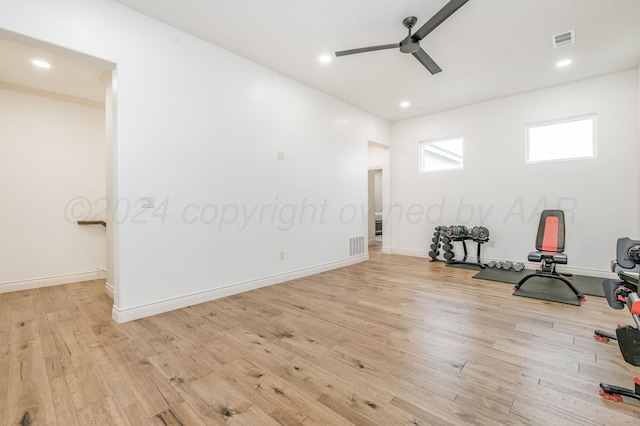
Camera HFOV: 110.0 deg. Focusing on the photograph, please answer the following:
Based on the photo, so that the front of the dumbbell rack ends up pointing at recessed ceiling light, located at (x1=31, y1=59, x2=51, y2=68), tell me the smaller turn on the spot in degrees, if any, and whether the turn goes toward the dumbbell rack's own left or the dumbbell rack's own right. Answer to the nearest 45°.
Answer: approximately 45° to the dumbbell rack's own right

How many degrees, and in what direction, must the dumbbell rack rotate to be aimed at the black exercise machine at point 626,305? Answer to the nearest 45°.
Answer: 0° — it already faces it

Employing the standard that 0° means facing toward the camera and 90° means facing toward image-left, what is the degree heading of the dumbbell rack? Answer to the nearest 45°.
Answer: approximately 0°

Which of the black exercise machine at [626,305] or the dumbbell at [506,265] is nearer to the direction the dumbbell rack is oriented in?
the black exercise machine

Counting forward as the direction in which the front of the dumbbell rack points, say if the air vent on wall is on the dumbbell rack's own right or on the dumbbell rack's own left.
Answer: on the dumbbell rack's own right

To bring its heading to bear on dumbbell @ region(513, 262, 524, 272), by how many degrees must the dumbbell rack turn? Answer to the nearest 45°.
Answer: approximately 90° to its left
